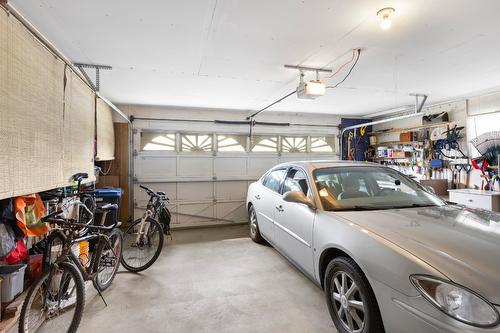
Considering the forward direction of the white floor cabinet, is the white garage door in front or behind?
in front

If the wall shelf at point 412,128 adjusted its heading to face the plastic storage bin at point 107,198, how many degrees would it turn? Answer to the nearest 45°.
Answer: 0° — it already faces it

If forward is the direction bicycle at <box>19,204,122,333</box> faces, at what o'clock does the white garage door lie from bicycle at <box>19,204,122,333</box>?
The white garage door is roughly at 6 o'clock from the bicycle.

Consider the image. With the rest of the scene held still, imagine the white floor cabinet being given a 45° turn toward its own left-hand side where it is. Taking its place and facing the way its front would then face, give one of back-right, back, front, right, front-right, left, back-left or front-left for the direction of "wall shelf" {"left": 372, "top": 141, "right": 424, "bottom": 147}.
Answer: back-right

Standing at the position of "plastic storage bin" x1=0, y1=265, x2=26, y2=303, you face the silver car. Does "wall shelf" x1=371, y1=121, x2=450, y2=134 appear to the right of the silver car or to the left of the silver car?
left

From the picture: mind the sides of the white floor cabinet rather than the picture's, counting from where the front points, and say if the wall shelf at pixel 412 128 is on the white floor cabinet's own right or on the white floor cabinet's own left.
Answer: on the white floor cabinet's own right

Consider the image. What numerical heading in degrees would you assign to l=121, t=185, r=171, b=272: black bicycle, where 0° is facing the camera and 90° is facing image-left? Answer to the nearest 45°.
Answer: approximately 45°

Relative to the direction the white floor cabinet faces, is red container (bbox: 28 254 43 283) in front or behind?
in front

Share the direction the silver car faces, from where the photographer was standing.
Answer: facing the viewer and to the right of the viewer

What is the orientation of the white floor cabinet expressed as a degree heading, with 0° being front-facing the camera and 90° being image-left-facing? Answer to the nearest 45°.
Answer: approximately 45°

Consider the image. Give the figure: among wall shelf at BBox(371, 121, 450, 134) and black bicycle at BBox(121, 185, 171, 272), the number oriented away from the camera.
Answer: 0

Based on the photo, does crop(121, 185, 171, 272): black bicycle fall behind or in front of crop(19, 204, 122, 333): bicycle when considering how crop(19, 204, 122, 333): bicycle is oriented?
behind
